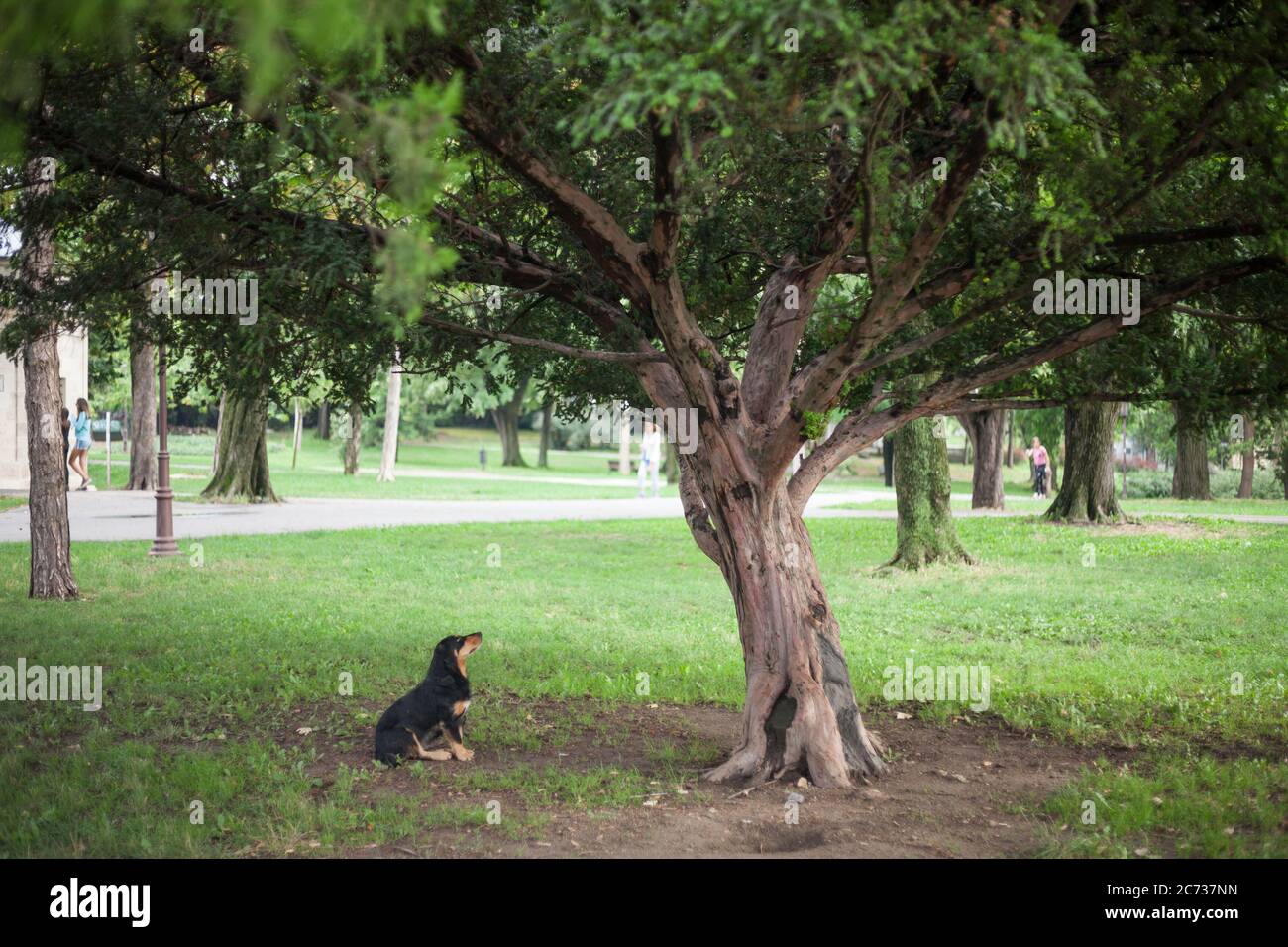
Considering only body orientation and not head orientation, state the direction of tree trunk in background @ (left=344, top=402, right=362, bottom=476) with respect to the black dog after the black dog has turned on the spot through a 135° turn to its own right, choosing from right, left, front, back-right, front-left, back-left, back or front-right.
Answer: back-right

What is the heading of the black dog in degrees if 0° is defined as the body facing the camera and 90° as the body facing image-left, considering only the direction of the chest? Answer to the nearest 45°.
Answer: approximately 270°

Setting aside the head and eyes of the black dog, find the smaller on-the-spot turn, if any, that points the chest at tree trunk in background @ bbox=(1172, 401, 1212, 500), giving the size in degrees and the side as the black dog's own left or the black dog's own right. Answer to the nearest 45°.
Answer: approximately 45° to the black dog's own left

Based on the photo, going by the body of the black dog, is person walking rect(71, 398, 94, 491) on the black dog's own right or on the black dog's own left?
on the black dog's own left

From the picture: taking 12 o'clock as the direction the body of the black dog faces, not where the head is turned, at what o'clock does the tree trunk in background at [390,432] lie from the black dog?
The tree trunk in background is roughly at 9 o'clock from the black dog.

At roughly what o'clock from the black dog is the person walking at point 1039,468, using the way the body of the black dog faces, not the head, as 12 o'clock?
The person walking is roughly at 10 o'clock from the black dog.

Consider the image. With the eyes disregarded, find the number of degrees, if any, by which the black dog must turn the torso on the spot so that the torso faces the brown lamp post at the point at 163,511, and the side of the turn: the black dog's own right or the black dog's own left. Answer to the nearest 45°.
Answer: approximately 90° to the black dog's own left
